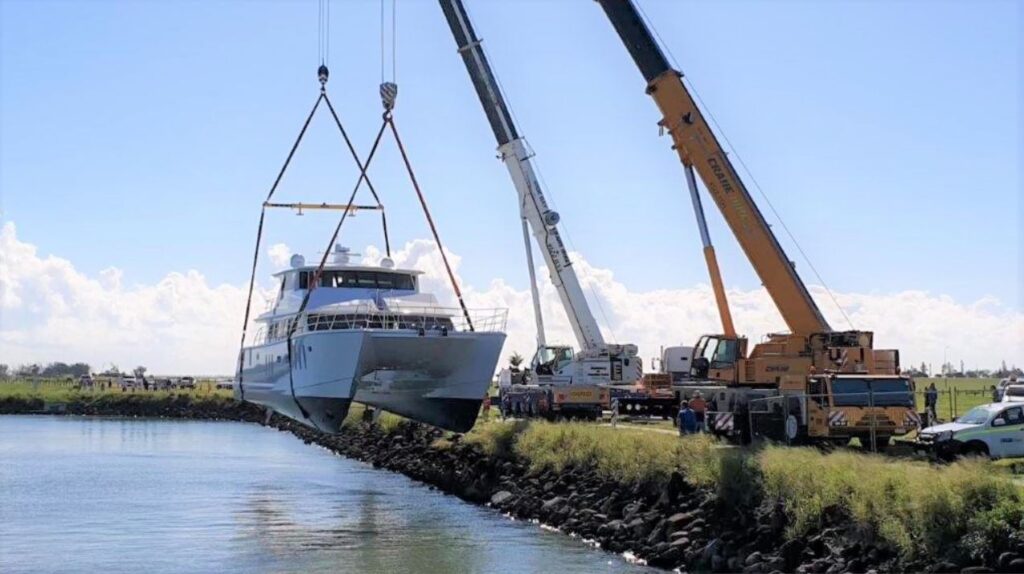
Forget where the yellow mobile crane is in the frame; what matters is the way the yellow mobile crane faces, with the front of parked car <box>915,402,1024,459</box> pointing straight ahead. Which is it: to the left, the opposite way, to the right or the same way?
to the left

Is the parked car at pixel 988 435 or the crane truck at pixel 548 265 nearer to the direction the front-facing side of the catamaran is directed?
the parked car

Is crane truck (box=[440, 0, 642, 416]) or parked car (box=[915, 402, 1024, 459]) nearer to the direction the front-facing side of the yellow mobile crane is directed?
the parked car

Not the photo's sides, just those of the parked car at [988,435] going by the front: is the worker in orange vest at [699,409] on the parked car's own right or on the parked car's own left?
on the parked car's own right

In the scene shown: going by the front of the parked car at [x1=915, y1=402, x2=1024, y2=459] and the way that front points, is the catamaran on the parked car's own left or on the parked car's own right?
on the parked car's own right

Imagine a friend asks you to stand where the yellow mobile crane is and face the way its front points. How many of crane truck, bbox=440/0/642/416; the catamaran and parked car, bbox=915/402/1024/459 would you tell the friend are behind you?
2

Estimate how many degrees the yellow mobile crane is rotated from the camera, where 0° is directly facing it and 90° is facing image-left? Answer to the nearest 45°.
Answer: approximately 315°

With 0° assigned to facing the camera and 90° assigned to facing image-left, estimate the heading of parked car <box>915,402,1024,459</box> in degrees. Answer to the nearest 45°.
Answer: approximately 45°
